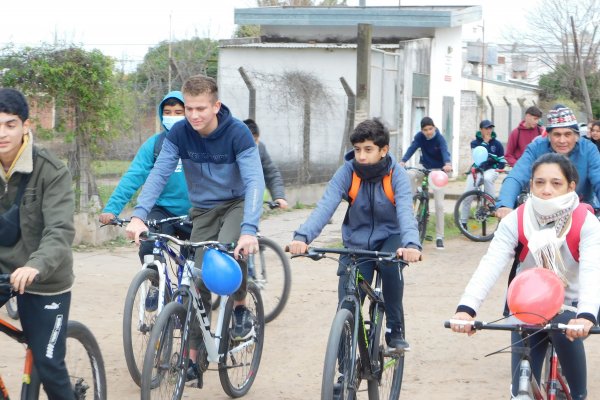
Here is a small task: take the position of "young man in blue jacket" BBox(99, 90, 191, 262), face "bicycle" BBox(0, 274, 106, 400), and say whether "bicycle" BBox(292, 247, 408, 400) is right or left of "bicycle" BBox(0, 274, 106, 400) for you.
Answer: left

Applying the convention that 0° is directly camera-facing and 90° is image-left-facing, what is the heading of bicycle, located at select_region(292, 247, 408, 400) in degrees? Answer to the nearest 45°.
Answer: approximately 45°

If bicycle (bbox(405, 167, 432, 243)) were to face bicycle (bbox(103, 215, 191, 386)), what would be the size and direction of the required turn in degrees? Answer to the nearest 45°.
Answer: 0° — it already faces it

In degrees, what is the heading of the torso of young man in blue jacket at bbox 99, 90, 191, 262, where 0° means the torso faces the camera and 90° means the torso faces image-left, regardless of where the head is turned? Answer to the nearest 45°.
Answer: approximately 45°
